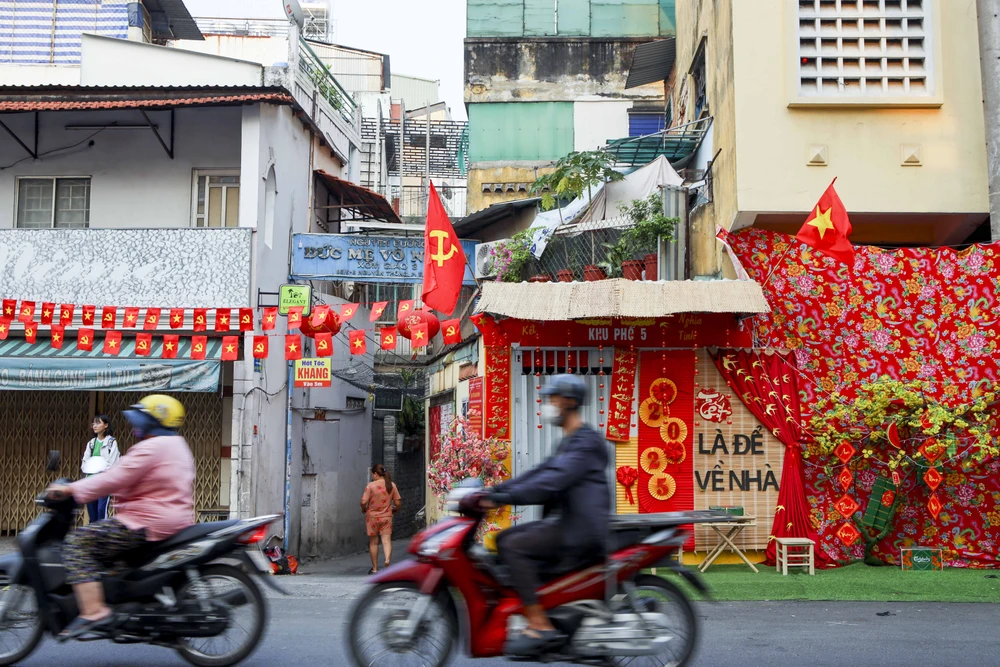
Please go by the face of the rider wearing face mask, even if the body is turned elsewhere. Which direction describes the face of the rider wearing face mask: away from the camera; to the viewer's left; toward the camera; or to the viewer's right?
to the viewer's left

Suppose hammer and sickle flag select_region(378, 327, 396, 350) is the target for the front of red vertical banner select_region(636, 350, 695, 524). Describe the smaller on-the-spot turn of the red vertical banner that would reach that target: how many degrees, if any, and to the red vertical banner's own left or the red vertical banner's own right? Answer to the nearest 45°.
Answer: approximately 90° to the red vertical banner's own right

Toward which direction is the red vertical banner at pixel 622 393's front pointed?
toward the camera

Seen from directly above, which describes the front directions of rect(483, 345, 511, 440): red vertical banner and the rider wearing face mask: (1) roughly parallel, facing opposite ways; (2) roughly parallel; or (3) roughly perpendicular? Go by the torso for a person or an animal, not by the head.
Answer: roughly perpendicular

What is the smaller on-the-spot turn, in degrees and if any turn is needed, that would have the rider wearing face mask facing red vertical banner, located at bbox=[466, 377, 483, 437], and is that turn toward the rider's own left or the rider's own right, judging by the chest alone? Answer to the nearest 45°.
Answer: approximately 90° to the rider's own right

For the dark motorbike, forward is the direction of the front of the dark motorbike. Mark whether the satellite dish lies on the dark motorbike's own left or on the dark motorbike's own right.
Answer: on the dark motorbike's own right

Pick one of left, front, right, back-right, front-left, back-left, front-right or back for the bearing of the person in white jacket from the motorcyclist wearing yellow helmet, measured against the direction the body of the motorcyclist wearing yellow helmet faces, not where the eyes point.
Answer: right

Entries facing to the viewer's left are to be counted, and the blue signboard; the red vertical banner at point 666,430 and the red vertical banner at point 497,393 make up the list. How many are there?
0

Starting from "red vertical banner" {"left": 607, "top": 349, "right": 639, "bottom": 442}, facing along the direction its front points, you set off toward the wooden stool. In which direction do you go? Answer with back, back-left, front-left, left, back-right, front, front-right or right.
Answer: left

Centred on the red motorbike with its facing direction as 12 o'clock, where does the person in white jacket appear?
The person in white jacket is roughly at 2 o'clock from the red motorbike.

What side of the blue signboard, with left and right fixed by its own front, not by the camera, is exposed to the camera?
front

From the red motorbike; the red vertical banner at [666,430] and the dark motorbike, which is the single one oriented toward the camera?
the red vertical banner

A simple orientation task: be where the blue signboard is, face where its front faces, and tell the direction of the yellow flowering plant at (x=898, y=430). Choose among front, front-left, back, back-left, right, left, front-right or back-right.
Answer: front-left

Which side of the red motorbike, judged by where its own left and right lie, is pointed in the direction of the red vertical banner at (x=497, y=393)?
right

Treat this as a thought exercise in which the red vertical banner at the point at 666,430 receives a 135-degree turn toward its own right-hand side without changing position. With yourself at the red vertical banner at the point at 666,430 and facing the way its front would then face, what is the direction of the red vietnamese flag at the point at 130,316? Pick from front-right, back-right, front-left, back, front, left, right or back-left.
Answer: front-left

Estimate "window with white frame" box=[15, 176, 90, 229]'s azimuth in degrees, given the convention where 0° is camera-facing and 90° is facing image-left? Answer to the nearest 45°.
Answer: approximately 0°

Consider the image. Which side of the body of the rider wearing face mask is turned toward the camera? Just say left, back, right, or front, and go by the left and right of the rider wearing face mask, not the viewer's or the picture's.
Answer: left
